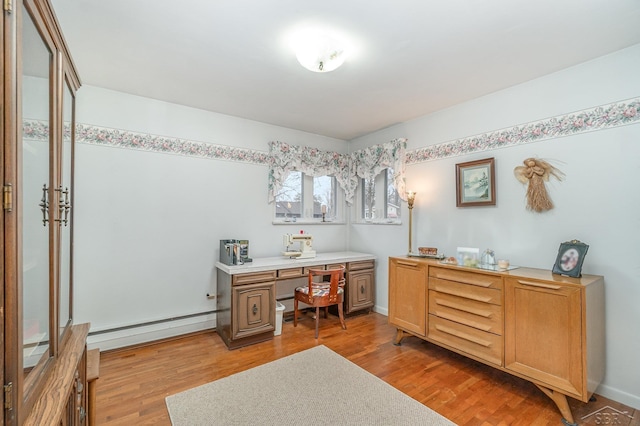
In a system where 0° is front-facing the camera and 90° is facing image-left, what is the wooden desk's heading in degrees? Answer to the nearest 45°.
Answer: approximately 315°

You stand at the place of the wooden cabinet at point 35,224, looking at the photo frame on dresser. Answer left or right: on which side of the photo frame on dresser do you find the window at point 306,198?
left

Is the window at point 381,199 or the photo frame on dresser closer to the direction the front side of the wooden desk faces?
the photo frame on dresser

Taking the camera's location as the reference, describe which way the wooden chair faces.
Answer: facing away from the viewer and to the left of the viewer

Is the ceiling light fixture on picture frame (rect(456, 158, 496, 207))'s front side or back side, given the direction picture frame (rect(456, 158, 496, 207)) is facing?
on the front side

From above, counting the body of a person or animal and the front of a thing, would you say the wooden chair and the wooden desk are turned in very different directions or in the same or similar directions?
very different directions

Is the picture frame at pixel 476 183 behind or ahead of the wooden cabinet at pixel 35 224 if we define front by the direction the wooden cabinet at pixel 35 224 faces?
ahead

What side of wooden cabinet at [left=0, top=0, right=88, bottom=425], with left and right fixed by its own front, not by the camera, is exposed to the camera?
right

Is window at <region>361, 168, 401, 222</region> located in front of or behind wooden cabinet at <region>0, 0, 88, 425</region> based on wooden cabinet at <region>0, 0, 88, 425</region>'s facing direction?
in front

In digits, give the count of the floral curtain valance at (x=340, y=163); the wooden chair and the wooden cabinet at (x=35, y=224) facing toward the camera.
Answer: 1
